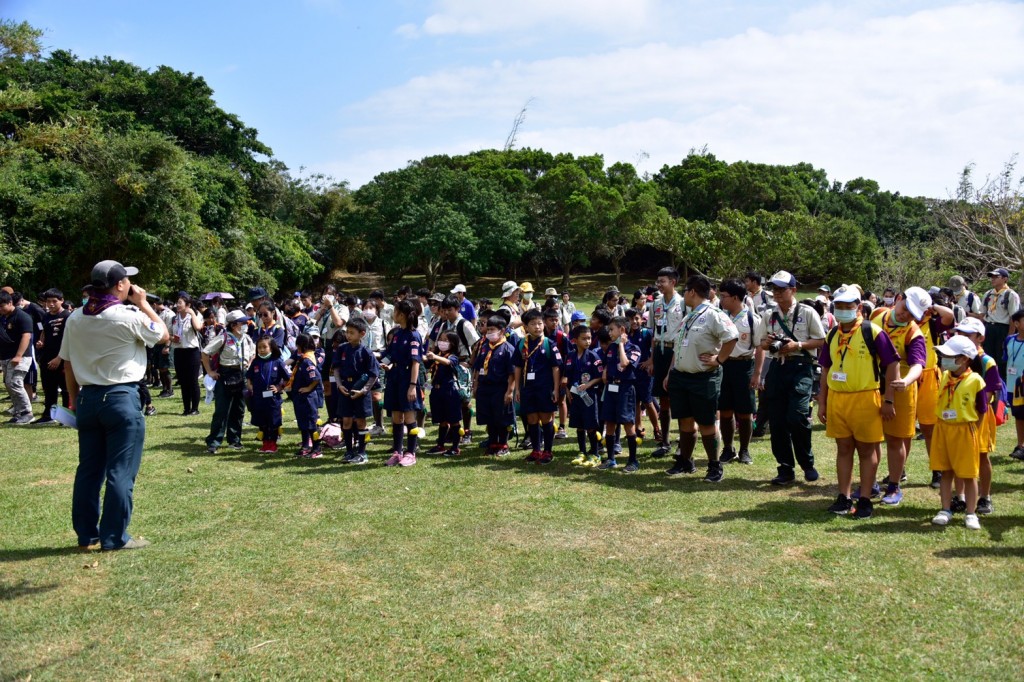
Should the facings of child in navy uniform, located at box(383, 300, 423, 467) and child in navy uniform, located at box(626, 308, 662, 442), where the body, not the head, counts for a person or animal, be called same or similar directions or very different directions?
same or similar directions

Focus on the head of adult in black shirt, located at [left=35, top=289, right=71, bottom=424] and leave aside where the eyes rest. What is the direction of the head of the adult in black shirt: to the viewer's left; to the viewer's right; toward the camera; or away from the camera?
toward the camera

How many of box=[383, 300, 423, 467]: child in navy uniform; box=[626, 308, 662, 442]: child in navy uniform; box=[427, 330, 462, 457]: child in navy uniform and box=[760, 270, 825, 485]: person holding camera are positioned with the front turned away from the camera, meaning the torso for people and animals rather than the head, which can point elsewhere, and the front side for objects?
0

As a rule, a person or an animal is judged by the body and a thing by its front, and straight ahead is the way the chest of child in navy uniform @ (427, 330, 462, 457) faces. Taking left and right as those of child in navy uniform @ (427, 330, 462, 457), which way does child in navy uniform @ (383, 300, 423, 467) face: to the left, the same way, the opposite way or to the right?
the same way

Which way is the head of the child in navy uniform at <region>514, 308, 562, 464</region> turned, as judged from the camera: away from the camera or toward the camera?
toward the camera

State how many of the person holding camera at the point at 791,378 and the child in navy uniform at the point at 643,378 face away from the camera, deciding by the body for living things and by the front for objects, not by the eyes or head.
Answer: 0

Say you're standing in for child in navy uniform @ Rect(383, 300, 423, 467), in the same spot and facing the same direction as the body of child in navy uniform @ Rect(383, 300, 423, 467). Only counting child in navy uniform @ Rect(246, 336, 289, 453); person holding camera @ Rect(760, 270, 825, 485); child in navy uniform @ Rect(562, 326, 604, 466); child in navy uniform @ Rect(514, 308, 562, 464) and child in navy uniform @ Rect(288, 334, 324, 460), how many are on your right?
2

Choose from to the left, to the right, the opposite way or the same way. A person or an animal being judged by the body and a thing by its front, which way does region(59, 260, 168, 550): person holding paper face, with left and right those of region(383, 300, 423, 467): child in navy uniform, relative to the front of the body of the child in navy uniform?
the opposite way

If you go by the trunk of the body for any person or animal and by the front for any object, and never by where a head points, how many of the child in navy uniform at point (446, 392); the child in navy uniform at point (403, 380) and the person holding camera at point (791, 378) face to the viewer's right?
0

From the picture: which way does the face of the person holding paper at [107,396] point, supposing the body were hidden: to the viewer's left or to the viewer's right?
to the viewer's right

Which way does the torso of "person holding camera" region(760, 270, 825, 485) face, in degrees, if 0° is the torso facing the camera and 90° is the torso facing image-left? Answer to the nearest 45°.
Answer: approximately 45°

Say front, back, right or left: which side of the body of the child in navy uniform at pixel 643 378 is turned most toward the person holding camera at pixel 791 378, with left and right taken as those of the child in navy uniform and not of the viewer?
left

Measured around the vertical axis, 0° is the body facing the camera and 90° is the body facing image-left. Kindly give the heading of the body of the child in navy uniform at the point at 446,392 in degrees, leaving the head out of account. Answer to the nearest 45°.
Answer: approximately 45°

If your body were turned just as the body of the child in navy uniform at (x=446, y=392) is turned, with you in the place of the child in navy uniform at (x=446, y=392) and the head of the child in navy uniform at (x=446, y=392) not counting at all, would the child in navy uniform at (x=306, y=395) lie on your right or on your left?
on your right

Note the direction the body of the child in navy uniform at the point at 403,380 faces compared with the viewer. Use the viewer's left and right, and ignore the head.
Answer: facing the viewer and to the left of the viewer

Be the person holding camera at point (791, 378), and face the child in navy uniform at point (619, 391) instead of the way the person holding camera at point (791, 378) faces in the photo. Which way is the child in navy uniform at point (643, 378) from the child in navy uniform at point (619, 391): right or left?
right

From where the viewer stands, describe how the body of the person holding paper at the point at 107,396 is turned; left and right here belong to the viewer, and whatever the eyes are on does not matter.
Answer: facing away from the viewer and to the right of the viewer

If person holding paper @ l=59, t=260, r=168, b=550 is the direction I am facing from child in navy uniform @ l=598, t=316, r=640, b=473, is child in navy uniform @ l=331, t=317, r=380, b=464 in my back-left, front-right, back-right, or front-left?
front-right
